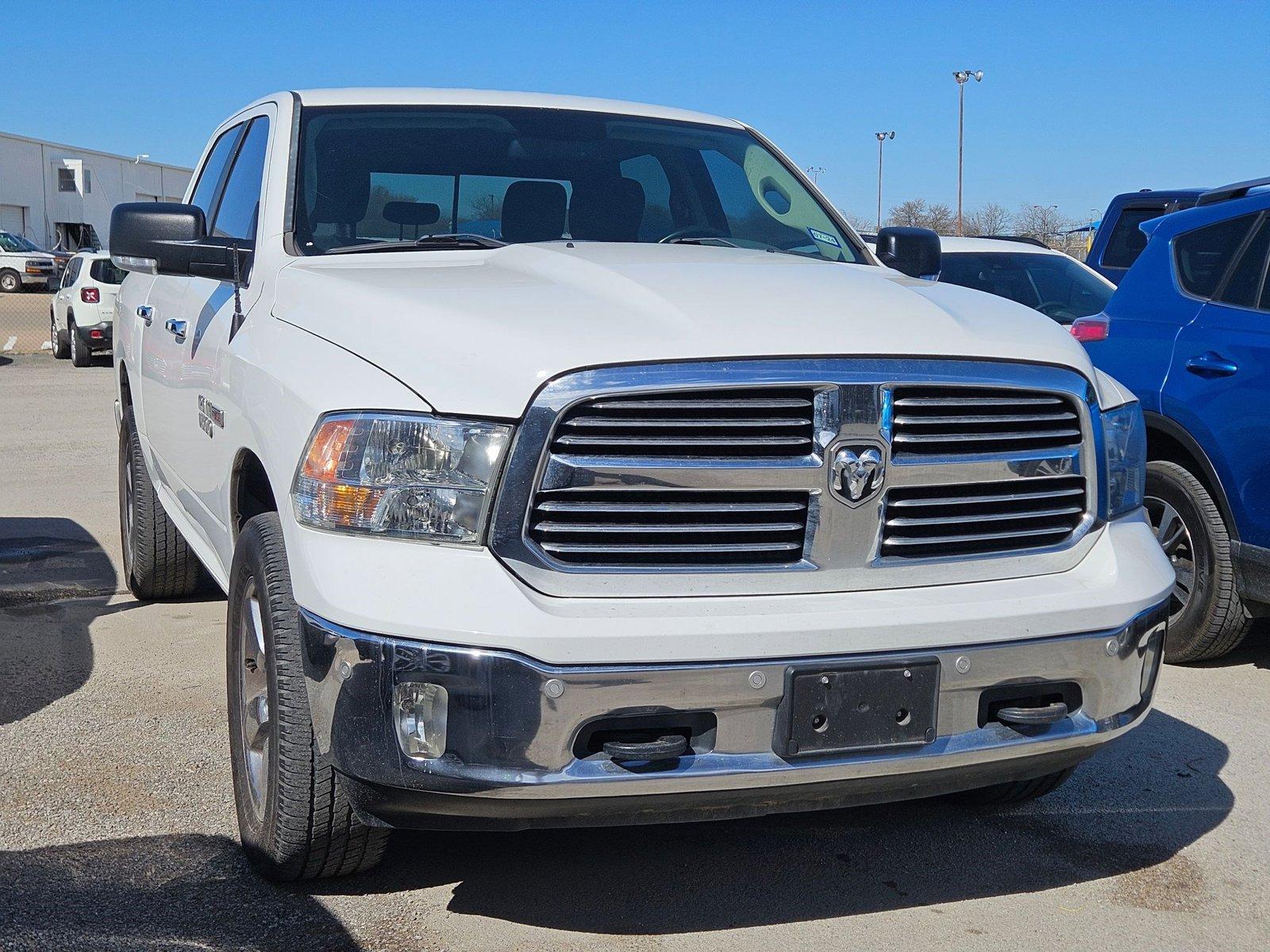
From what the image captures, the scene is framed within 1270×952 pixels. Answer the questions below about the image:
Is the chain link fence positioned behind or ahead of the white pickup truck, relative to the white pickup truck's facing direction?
behind

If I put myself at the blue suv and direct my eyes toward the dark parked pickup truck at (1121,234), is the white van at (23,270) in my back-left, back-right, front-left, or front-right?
front-left

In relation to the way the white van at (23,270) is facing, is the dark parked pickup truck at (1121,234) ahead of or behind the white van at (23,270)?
ahead

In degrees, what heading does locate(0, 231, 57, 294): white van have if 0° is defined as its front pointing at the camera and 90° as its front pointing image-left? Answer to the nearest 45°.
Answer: approximately 315°

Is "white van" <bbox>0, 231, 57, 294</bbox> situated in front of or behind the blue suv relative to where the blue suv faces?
behind
